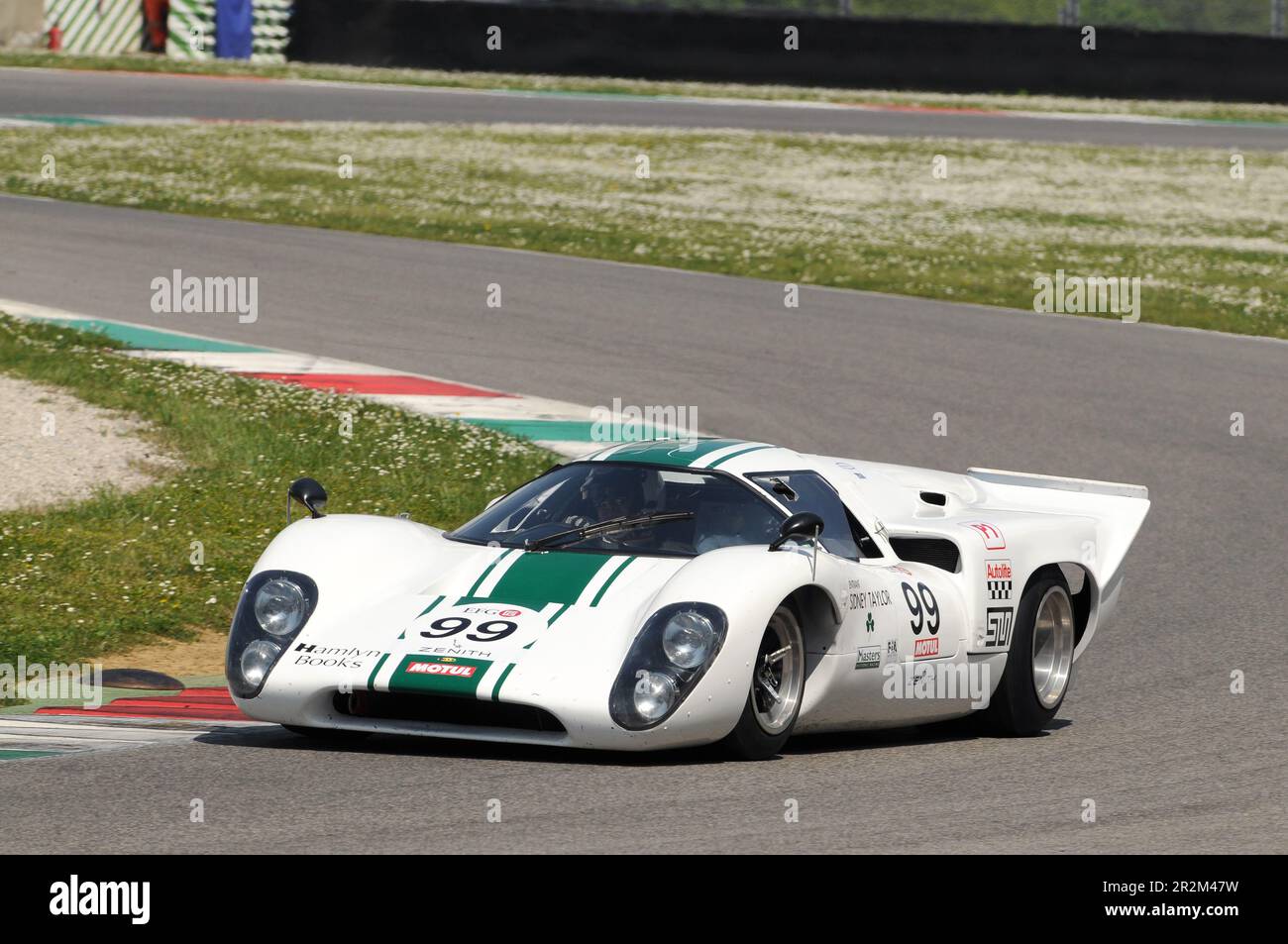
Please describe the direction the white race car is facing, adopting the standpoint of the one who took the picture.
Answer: facing the viewer and to the left of the viewer
